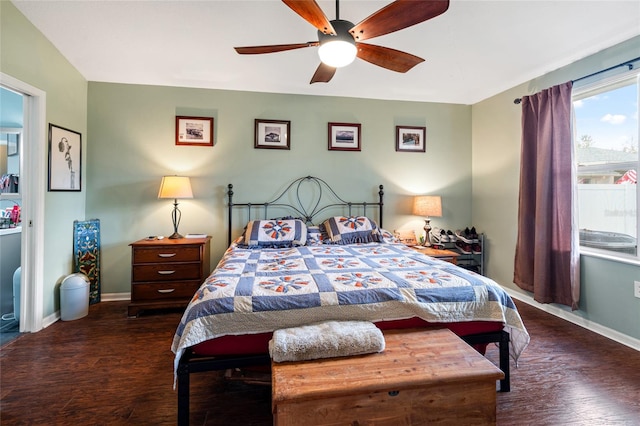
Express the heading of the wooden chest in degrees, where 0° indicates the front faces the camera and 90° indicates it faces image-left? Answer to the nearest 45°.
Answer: approximately 0°

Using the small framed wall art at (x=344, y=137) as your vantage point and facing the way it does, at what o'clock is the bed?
The bed is roughly at 12 o'clock from the small framed wall art.

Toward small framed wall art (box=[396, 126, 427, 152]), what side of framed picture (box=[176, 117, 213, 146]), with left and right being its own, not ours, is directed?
left

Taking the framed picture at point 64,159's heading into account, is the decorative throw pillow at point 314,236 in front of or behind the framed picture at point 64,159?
in front

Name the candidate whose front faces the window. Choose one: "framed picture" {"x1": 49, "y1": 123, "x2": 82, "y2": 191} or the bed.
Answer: the framed picture
